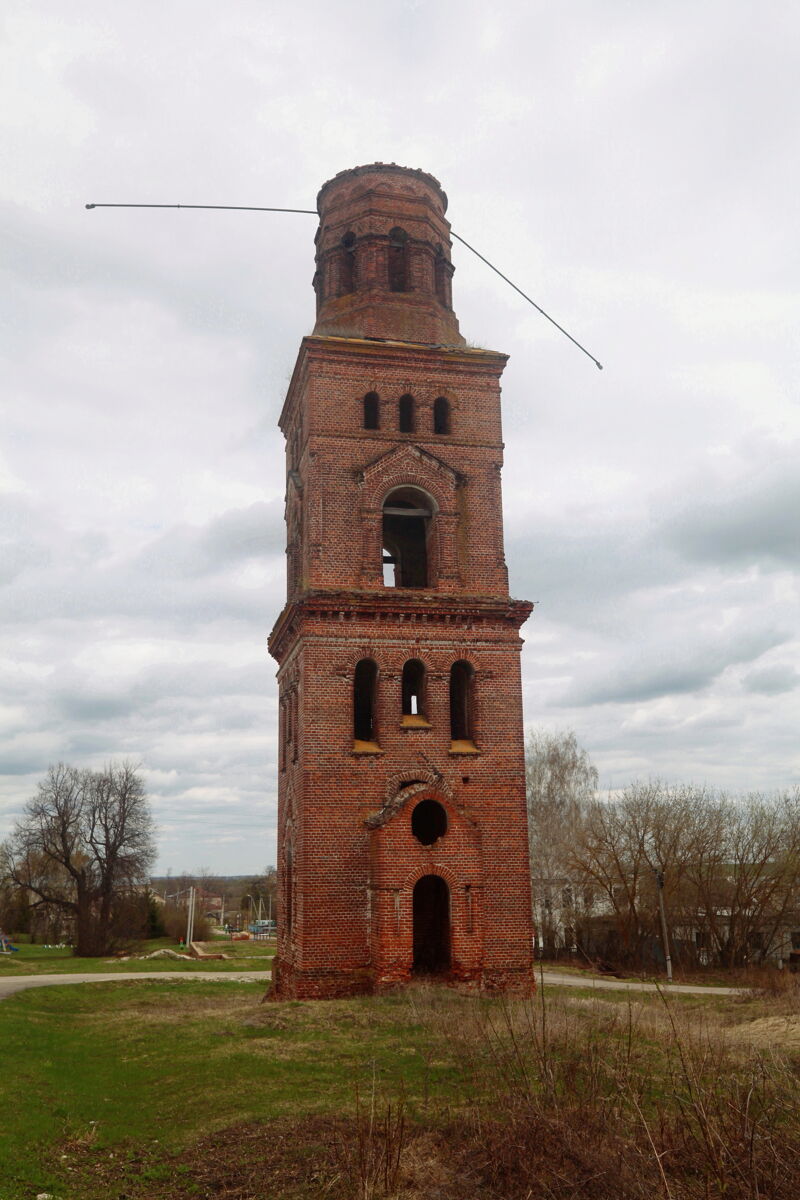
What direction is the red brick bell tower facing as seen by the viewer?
toward the camera

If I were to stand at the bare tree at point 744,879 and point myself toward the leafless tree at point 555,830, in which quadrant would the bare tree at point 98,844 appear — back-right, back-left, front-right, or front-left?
front-left

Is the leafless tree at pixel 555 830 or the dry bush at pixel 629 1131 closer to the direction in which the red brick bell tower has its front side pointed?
the dry bush

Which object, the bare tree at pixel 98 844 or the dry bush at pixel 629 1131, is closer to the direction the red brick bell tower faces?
the dry bush

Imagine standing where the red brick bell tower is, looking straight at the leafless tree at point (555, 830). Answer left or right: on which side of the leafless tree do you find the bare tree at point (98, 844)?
left

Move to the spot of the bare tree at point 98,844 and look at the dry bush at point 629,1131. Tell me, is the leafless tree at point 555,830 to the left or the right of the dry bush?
left

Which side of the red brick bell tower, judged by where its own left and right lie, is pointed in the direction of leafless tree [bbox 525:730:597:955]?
back

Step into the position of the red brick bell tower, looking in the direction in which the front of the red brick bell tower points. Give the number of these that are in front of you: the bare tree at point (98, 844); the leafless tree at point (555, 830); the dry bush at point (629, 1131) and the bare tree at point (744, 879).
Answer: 1

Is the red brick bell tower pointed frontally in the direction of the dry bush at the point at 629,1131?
yes

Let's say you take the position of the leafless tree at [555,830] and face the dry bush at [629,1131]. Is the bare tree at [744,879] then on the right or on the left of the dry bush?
left

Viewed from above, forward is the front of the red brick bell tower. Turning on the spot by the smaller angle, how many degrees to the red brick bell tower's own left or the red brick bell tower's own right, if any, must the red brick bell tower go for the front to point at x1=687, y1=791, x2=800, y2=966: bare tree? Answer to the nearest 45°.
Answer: approximately 135° to the red brick bell tower's own left
